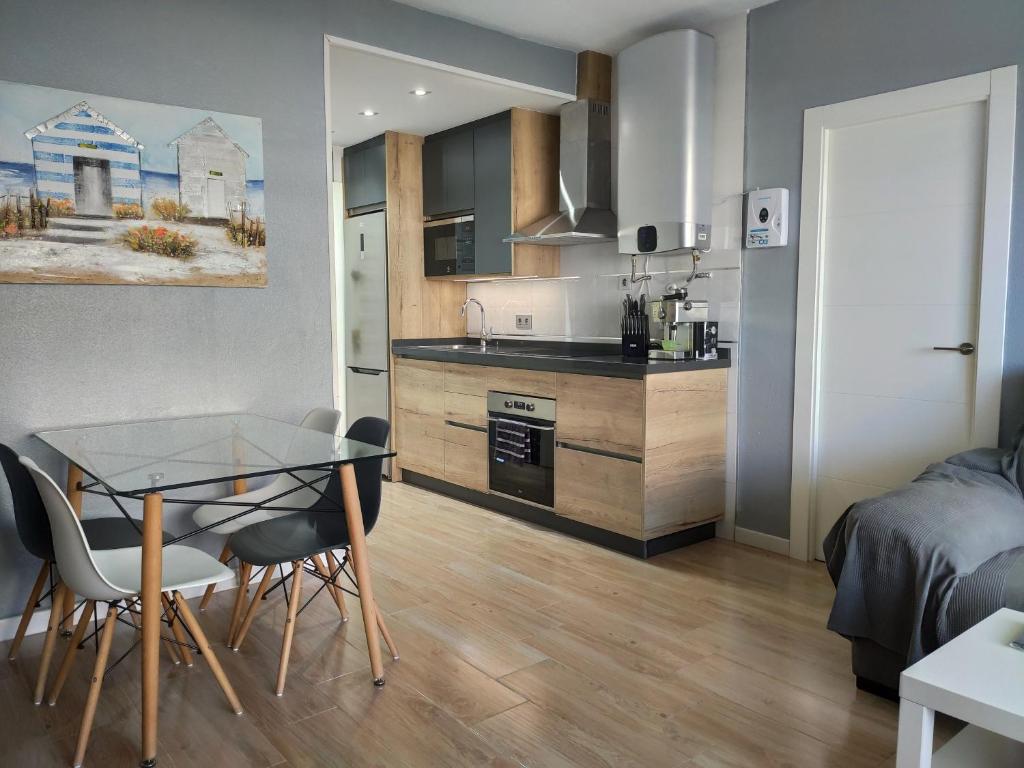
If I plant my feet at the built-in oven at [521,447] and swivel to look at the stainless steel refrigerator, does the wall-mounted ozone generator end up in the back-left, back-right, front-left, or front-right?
back-right

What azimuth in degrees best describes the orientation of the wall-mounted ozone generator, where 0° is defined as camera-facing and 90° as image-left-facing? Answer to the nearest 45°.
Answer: approximately 45°

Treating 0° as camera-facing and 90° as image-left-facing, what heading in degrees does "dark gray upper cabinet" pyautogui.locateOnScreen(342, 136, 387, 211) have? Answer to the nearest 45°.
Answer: approximately 45°

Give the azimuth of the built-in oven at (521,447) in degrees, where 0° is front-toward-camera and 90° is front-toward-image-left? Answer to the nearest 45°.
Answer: approximately 45°

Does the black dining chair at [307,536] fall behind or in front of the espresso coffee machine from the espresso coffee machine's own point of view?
in front

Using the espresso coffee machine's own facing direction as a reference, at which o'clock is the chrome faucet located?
The chrome faucet is roughly at 3 o'clock from the espresso coffee machine.

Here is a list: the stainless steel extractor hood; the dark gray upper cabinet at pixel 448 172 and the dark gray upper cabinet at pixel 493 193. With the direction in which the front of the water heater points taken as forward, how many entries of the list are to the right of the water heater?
3

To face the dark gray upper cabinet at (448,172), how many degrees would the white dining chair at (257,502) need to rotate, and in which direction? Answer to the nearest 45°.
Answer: approximately 180°

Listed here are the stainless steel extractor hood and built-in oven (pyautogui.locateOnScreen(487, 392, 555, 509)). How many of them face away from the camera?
0

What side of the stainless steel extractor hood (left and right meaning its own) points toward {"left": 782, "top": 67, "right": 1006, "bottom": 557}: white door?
left

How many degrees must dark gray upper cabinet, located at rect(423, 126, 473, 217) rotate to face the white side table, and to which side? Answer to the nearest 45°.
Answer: approximately 45° to its left

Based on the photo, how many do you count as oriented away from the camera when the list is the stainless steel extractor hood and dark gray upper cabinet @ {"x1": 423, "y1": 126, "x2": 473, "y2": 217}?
0
